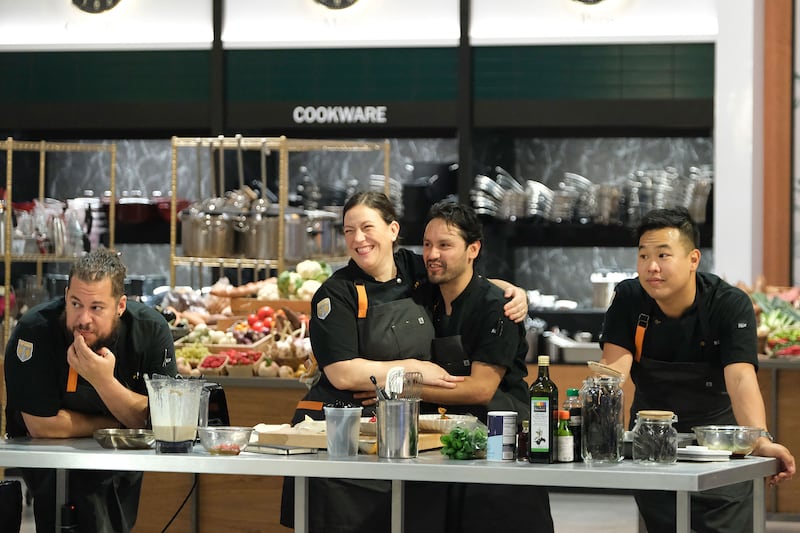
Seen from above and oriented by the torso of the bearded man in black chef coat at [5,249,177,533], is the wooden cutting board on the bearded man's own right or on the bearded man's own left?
on the bearded man's own left

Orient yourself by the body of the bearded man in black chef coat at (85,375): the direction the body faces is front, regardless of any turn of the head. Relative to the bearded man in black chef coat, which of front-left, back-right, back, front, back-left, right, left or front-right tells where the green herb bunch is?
front-left

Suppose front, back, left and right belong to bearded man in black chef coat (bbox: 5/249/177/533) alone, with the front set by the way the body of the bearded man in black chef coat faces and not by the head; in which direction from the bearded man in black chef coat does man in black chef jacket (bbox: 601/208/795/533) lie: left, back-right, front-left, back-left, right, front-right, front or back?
left

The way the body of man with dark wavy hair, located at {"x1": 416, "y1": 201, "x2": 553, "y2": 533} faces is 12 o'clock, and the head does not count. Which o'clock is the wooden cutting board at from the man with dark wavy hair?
The wooden cutting board is roughly at 12 o'clock from the man with dark wavy hair.

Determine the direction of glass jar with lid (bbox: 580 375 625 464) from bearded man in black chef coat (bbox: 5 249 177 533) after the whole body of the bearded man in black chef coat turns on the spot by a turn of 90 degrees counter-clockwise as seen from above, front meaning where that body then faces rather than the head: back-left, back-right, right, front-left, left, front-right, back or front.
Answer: front-right

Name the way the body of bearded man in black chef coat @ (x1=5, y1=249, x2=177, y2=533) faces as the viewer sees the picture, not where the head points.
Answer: toward the camera

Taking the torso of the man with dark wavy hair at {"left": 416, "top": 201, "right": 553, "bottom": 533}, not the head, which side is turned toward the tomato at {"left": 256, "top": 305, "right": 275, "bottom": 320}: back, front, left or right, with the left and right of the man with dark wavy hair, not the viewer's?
right

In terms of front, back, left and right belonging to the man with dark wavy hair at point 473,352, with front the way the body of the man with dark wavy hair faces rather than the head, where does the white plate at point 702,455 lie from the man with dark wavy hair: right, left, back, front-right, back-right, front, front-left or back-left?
left

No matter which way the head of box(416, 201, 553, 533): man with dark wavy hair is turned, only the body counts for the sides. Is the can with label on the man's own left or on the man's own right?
on the man's own left

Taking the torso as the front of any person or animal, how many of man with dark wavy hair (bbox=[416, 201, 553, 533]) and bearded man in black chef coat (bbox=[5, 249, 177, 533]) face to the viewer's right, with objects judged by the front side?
0

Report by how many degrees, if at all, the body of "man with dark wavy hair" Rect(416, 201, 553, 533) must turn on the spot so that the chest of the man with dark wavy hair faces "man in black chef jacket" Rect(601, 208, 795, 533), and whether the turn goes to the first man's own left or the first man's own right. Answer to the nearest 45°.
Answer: approximately 135° to the first man's own left

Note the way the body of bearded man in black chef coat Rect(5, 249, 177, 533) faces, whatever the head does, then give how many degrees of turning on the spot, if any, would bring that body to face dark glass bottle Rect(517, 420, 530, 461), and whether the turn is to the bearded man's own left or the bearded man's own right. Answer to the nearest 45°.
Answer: approximately 45° to the bearded man's own left

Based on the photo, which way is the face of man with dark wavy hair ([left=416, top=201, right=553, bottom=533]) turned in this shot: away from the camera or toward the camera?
toward the camera

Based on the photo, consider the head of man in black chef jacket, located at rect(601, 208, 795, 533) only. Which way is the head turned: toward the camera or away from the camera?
toward the camera

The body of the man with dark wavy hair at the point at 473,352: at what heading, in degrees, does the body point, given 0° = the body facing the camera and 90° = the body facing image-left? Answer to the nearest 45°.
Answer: approximately 45°
